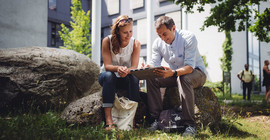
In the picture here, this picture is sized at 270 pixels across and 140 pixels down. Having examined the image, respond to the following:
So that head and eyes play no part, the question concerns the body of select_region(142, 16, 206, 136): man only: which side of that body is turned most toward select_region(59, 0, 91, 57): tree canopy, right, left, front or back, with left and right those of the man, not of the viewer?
right

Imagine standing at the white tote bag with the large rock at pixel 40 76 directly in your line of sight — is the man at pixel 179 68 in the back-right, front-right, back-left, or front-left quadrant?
back-right

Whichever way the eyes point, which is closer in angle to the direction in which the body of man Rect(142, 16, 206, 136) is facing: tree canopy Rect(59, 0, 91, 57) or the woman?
the woman

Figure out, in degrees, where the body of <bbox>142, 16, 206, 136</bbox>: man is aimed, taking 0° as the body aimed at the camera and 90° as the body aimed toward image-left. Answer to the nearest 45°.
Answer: approximately 45°

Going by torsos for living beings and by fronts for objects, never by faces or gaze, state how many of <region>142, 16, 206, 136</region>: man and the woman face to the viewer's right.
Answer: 0

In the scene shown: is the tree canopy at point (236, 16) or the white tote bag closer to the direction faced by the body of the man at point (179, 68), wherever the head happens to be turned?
the white tote bag

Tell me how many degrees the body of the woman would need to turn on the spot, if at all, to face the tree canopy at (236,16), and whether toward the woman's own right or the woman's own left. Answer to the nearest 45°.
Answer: approximately 135° to the woman's own left

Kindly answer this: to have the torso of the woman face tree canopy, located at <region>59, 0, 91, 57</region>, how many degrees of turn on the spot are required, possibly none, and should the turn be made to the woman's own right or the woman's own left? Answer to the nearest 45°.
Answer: approximately 180°

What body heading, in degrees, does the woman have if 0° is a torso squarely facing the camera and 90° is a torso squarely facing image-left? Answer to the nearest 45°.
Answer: approximately 0°

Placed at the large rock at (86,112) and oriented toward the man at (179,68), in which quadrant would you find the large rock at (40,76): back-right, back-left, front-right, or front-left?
back-left

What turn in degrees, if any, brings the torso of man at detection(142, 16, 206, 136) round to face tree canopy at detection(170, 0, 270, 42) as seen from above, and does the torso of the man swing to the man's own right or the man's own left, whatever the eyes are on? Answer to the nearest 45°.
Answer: approximately 180°

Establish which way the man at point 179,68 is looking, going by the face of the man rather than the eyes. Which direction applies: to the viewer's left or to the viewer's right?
to the viewer's left
